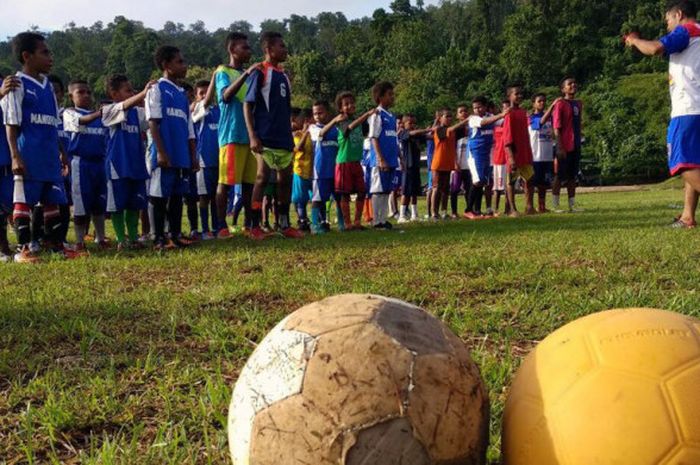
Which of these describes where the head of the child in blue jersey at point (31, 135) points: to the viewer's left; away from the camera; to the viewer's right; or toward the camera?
to the viewer's right

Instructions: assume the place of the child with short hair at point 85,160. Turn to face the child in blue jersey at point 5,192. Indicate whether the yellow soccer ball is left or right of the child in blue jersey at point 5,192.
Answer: left

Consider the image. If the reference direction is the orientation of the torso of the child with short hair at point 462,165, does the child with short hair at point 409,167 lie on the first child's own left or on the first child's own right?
on the first child's own right

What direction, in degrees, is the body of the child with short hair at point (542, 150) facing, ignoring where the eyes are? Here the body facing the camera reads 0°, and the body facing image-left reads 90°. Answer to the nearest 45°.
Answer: approximately 315°
